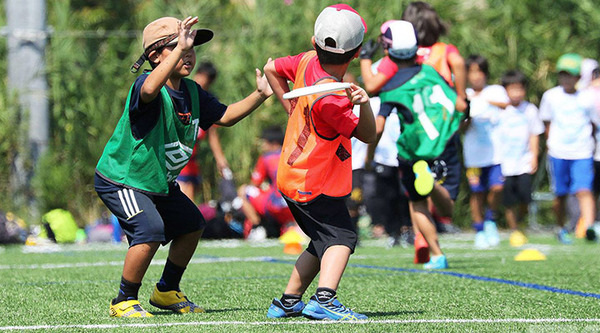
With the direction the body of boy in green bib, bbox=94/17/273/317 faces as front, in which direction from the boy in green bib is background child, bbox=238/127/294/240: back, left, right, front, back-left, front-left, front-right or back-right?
back-left

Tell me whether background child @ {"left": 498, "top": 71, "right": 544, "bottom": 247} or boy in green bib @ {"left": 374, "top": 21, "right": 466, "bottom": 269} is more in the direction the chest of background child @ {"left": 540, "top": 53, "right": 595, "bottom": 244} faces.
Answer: the boy in green bib

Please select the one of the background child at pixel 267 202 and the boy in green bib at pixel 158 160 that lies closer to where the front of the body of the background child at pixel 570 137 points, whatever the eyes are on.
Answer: the boy in green bib

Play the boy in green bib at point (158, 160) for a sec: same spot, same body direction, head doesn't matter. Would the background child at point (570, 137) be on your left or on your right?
on your left

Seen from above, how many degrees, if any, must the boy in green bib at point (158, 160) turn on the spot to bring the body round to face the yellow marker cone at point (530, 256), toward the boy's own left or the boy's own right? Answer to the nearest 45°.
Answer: approximately 90° to the boy's own left

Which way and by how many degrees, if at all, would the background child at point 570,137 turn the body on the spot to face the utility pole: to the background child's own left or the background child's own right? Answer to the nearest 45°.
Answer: approximately 90° to the background child's own right

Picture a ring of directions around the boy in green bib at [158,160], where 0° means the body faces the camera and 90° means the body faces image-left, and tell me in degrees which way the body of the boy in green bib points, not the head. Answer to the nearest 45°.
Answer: approximately 315°

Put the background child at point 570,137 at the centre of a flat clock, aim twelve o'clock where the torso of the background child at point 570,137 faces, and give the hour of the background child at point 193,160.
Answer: the background child at point 193,160 is roughly at 2 o'clock from the background child at point 570,137.

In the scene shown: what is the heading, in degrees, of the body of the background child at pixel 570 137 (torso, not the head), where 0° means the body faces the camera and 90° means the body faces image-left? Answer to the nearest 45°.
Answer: approximately 0°

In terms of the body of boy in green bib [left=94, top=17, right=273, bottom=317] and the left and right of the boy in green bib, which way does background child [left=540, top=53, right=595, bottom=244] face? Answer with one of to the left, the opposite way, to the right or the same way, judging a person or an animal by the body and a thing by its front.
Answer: to the right

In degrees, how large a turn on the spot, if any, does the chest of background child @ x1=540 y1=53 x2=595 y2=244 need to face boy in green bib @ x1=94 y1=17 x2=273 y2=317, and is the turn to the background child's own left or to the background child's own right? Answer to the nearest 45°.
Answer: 0° — they already face them
